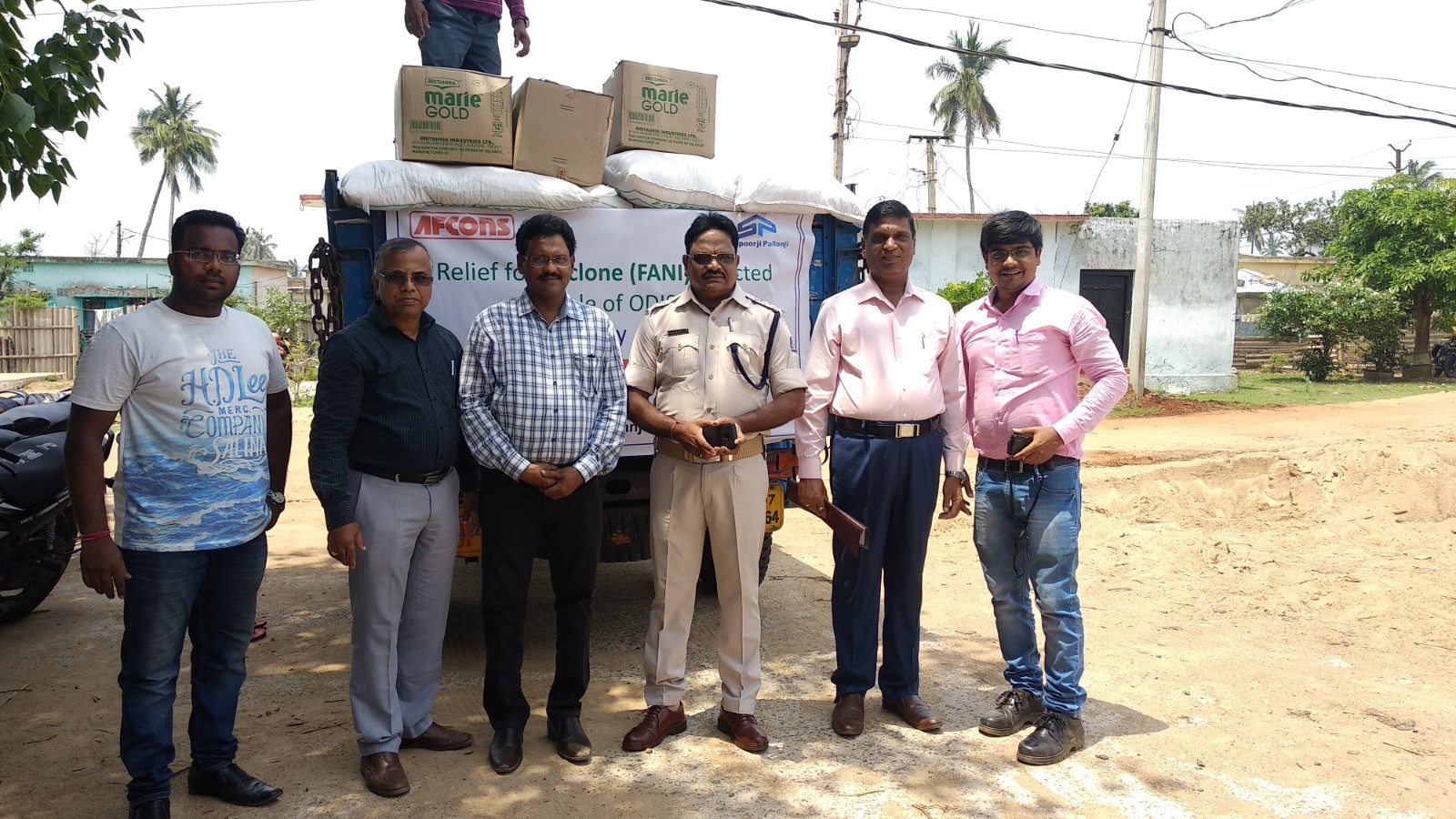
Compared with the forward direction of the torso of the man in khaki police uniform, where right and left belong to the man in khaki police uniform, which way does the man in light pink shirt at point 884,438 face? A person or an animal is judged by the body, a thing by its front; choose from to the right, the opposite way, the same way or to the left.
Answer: the same way

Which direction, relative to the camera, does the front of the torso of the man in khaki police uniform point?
toward the camera

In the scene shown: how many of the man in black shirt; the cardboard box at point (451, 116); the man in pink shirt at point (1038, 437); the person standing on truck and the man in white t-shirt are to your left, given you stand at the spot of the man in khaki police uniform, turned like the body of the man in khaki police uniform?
1

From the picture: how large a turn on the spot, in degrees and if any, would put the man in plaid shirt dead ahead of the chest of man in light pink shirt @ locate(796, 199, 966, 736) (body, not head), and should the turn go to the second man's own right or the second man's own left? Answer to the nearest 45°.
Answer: approximately 45° to the second man's own right

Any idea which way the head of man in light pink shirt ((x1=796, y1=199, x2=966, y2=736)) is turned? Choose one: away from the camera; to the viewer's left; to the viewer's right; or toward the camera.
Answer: toward the camera

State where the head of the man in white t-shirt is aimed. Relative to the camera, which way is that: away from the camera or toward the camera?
toward the camera

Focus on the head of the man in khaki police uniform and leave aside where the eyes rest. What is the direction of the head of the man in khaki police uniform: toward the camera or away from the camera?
toward the camera

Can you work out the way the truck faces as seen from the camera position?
facing away from the viewer

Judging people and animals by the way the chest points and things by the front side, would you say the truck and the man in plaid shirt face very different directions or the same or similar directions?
very different directions

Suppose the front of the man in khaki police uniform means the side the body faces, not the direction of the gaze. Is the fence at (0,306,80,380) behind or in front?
behind

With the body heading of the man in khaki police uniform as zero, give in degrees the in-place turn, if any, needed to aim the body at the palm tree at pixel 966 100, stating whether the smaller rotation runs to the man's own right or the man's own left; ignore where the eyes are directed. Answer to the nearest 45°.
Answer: approximately 180°

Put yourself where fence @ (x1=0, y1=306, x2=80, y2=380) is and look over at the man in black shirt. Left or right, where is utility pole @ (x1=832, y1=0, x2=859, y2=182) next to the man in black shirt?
left

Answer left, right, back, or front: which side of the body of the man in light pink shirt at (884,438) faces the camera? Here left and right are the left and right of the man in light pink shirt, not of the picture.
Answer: front

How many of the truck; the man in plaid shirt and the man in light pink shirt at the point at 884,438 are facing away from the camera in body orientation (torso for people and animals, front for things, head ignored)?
1

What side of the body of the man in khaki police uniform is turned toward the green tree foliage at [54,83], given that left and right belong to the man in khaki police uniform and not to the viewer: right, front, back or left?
right

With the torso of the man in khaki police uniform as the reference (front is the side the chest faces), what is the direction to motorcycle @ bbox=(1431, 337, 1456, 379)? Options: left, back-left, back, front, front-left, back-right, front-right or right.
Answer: back-left
